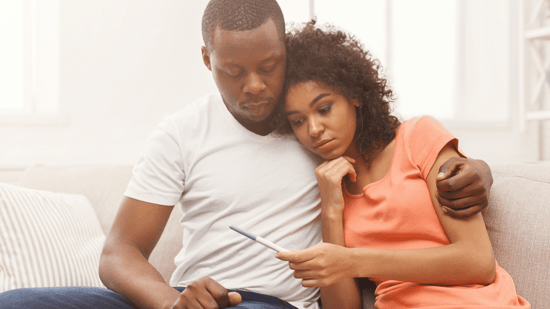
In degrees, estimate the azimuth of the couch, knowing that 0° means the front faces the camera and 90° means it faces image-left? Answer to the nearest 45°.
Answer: approximately 0°

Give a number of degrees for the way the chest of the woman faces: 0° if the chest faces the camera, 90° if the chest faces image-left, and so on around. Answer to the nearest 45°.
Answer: approximately 45°

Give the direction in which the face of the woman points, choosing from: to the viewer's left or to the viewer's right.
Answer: to the viewer's left

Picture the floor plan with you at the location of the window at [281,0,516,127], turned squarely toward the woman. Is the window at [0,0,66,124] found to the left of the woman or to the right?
right

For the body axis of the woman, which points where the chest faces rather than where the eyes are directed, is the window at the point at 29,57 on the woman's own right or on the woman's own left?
on the woman's own right
